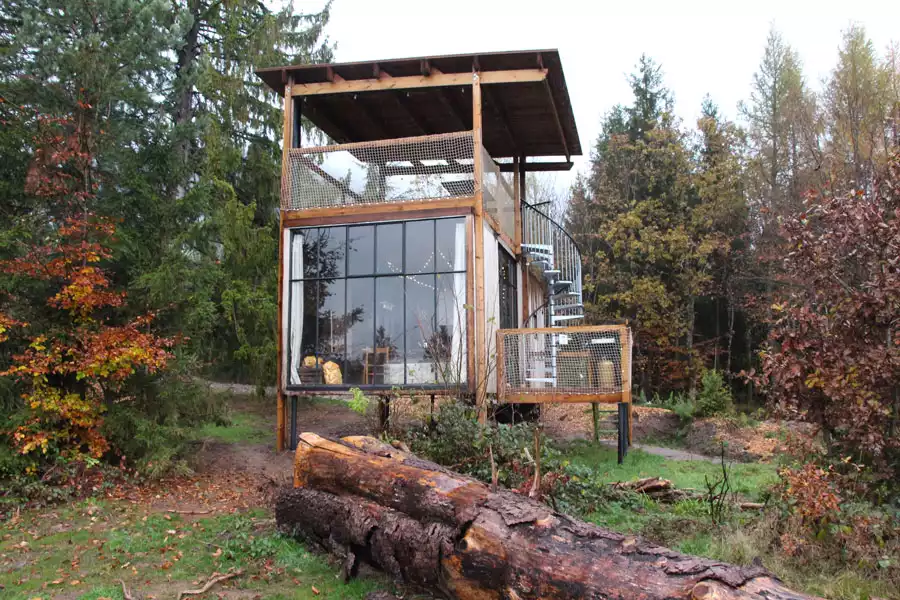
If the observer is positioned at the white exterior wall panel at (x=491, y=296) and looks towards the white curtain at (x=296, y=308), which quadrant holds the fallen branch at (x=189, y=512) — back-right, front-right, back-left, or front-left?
front-left

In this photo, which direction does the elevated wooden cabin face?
toward the camera

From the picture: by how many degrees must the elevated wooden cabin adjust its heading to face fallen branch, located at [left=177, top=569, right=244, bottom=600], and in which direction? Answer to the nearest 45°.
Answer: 0° — it already faces it

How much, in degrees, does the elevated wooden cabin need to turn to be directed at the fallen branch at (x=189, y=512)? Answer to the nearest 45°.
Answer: approximately 45° to its right

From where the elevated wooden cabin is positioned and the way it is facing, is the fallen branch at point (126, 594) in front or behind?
in front

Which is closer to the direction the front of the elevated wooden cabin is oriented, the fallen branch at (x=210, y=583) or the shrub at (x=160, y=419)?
the fallen branch

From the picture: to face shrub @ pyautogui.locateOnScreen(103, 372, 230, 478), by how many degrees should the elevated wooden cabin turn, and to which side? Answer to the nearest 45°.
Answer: approximately 45° to its right

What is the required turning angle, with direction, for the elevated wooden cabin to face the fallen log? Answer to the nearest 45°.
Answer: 0° — it already faces it

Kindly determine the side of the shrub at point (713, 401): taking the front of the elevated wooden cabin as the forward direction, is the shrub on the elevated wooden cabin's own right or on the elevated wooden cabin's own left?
on the elevated wooden cabin's own left

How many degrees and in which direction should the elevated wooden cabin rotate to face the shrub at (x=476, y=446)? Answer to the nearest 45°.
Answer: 0° — it already faces it

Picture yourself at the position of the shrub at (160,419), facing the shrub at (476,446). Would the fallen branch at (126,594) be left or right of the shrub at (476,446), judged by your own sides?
right
